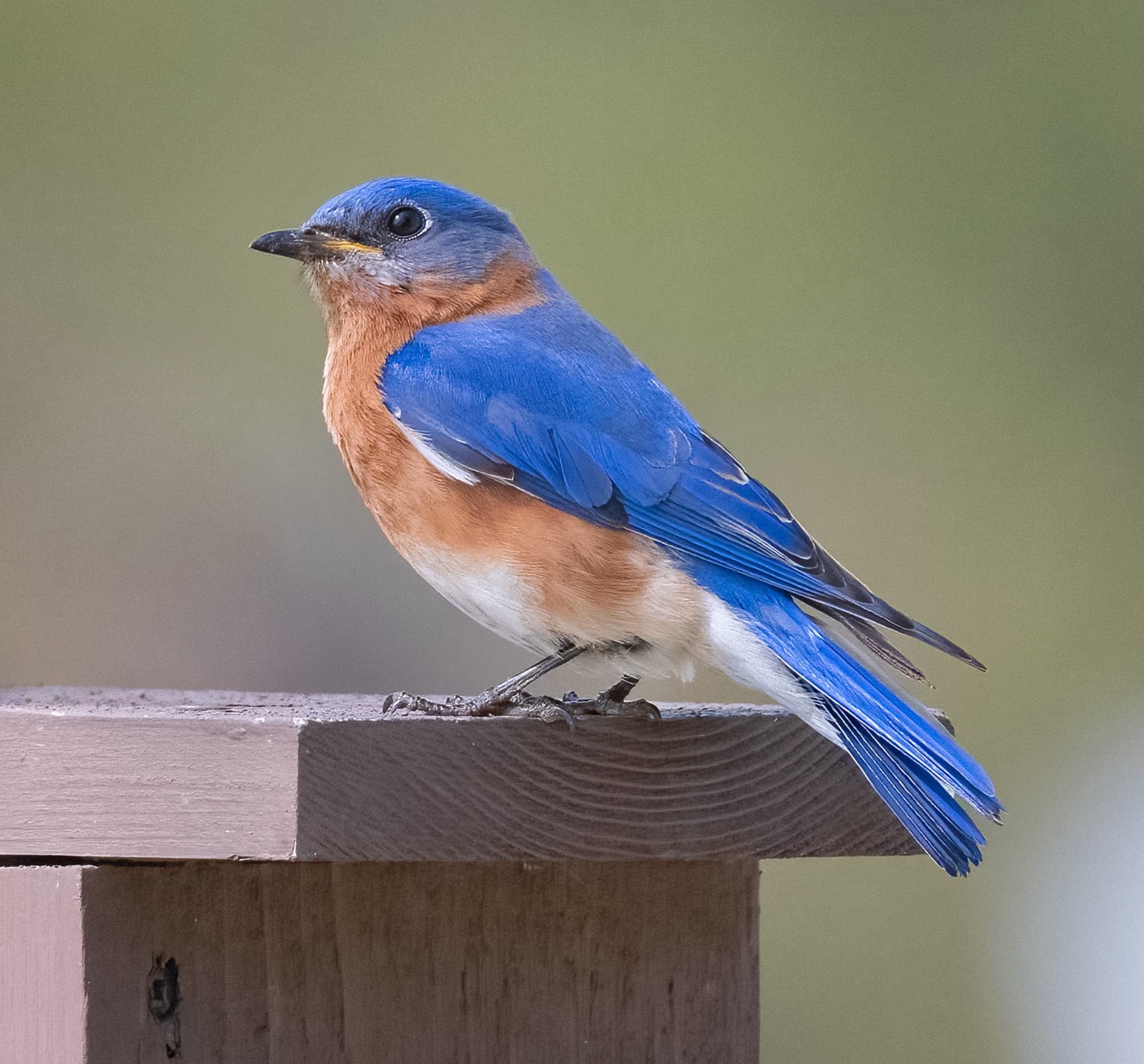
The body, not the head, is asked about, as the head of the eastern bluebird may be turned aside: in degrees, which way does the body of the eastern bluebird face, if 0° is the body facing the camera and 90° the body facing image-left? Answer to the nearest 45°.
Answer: approximately 90°
